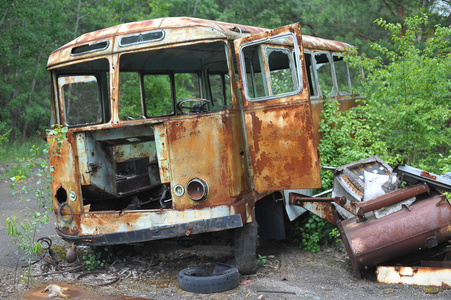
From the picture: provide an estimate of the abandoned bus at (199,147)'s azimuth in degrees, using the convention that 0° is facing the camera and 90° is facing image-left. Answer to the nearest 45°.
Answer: approximately 45°

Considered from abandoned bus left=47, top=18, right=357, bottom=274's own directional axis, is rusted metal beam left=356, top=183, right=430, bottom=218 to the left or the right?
on its left

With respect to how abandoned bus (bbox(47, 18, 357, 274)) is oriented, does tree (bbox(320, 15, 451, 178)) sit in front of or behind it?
behind
